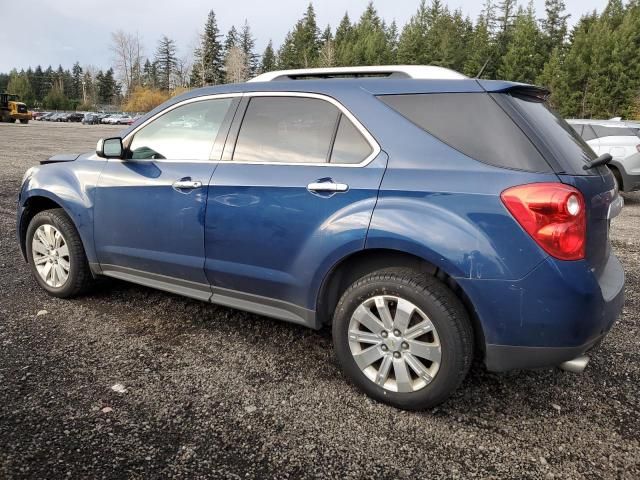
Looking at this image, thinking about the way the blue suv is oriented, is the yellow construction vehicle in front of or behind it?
in front

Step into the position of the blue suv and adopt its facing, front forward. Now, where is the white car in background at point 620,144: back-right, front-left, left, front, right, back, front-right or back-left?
right

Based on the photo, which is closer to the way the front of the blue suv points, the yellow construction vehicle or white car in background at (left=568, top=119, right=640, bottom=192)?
the yellow construction vehicle

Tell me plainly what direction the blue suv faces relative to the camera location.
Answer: facing away from the viewer and to the left of the viewer
